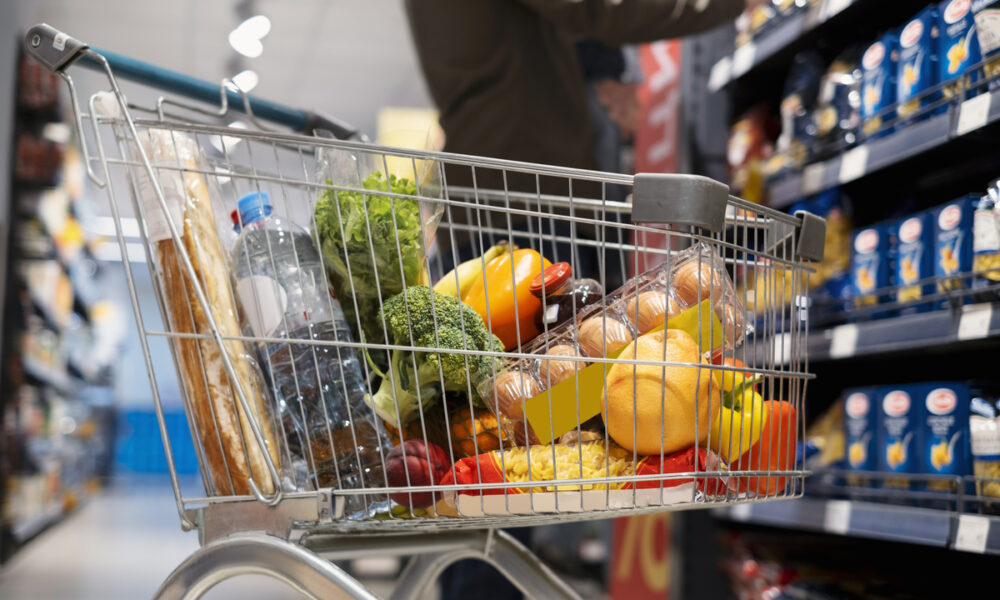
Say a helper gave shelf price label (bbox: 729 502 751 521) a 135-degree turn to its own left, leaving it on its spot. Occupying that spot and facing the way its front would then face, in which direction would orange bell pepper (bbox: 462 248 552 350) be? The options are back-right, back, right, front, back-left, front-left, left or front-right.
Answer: right

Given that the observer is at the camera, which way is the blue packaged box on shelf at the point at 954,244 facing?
facing the viewer and to the left of the viewer

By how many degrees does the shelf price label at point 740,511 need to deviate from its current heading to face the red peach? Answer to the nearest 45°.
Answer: approximately 45° to its left

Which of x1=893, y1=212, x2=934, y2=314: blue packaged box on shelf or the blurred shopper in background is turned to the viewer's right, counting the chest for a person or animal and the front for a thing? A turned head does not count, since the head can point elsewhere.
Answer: the blurred shopper in background

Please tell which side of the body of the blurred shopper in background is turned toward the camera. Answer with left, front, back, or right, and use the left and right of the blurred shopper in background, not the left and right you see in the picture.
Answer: right

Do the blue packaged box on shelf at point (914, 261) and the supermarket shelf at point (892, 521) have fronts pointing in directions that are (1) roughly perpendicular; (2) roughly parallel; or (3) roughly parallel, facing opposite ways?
roughly parallel

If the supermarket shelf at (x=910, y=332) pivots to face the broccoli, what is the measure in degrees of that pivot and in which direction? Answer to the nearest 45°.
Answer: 0° — it already faces it

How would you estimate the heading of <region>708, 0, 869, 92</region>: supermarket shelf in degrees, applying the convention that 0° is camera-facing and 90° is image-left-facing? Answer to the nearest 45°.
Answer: approximately 45°

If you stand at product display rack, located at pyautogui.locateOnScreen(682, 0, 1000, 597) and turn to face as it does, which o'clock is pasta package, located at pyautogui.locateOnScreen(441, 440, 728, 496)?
The pasta package is roughly at 11 o'clock from the product display rack.

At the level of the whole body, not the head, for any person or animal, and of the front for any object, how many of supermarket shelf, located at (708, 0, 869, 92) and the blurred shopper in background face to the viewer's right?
1

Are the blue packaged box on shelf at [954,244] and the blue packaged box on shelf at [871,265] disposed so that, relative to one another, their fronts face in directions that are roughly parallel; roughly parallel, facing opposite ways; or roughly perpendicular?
roughly parallel
